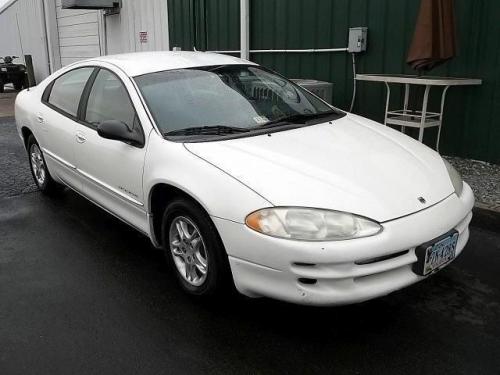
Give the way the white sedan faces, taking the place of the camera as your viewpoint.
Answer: facing the viewer and to the right of the viewer

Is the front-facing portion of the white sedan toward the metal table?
no

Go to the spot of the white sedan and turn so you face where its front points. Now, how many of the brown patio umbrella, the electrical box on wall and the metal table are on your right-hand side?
0

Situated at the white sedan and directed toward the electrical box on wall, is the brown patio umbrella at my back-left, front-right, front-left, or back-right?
front-right

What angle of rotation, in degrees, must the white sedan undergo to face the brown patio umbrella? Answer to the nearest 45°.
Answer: approximately 90° to its left

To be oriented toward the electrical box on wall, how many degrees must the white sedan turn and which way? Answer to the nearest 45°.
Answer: approximately 135° to its left
